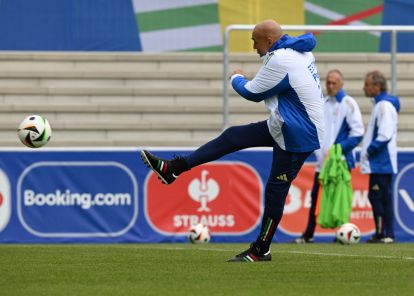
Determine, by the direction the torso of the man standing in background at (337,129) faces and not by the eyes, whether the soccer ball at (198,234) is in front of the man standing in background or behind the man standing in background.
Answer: in front

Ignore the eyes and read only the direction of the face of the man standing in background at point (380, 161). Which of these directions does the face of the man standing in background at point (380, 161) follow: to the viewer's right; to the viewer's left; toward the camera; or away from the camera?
to the viewer's left

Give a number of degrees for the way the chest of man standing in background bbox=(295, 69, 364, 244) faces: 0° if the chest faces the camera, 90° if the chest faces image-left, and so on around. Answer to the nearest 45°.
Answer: approximately 45°

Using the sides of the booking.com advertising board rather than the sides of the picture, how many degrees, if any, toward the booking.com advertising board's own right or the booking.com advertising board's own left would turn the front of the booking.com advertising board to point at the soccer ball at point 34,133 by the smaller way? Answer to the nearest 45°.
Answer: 0° — it already faces it
